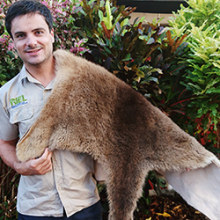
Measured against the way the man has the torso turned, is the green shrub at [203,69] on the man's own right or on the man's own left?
on the man's own left

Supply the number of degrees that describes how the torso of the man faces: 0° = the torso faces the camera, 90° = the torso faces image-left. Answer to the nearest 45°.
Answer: approximately 0°
